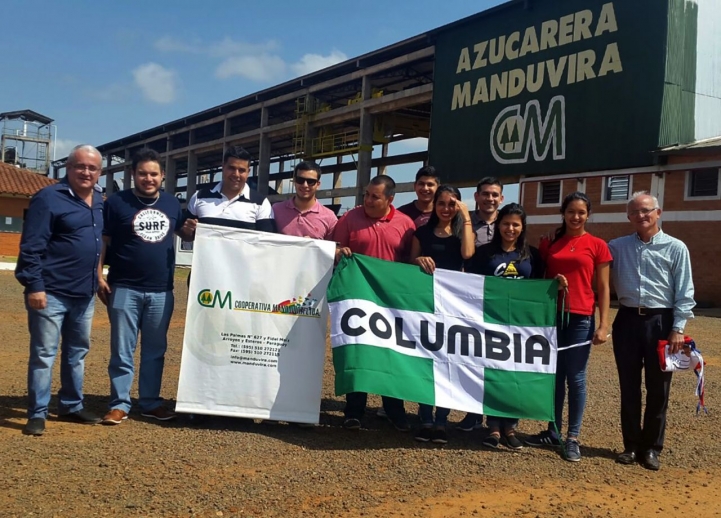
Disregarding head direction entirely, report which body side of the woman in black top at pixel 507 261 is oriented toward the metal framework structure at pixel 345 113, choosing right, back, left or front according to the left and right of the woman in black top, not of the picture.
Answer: back

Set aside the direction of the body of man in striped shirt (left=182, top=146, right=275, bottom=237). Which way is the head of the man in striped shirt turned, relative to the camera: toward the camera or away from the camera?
toward the camera

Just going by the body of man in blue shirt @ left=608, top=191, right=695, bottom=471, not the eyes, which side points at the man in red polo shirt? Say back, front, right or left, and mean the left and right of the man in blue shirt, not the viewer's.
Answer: right

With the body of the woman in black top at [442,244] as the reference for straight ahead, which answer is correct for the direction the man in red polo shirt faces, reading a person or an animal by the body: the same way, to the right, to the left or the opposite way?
the same way

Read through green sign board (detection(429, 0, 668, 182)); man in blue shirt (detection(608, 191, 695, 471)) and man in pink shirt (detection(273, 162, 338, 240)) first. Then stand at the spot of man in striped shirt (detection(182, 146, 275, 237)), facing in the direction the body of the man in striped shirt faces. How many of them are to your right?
0

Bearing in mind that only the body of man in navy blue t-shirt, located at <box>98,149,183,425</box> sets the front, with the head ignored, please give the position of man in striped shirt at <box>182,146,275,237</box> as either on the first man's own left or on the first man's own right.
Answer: on the first man's own left

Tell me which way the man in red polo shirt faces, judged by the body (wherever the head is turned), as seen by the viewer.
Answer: toward the camera

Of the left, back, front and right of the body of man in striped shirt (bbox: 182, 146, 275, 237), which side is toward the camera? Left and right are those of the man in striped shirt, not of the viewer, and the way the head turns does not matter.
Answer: front

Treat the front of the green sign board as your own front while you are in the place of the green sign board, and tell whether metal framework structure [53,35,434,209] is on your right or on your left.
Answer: on your right

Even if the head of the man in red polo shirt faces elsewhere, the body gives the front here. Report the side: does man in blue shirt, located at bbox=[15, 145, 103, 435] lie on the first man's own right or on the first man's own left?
on the first man's own right

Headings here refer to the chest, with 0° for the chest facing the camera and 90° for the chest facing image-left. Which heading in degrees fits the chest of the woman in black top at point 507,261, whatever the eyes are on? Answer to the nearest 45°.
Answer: approximately 0°

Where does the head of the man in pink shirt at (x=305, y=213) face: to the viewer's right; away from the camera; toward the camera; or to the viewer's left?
toward the camera

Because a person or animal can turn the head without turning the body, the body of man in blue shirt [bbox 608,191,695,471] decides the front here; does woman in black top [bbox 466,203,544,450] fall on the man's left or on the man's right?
on the man's right

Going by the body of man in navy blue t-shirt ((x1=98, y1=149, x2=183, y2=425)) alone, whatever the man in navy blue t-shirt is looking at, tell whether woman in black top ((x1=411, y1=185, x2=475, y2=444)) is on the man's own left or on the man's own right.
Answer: on the man's own left

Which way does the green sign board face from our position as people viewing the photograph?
facing the viewer and to the left of the viewer

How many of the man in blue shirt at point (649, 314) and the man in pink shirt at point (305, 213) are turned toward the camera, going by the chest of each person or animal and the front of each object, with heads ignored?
2
